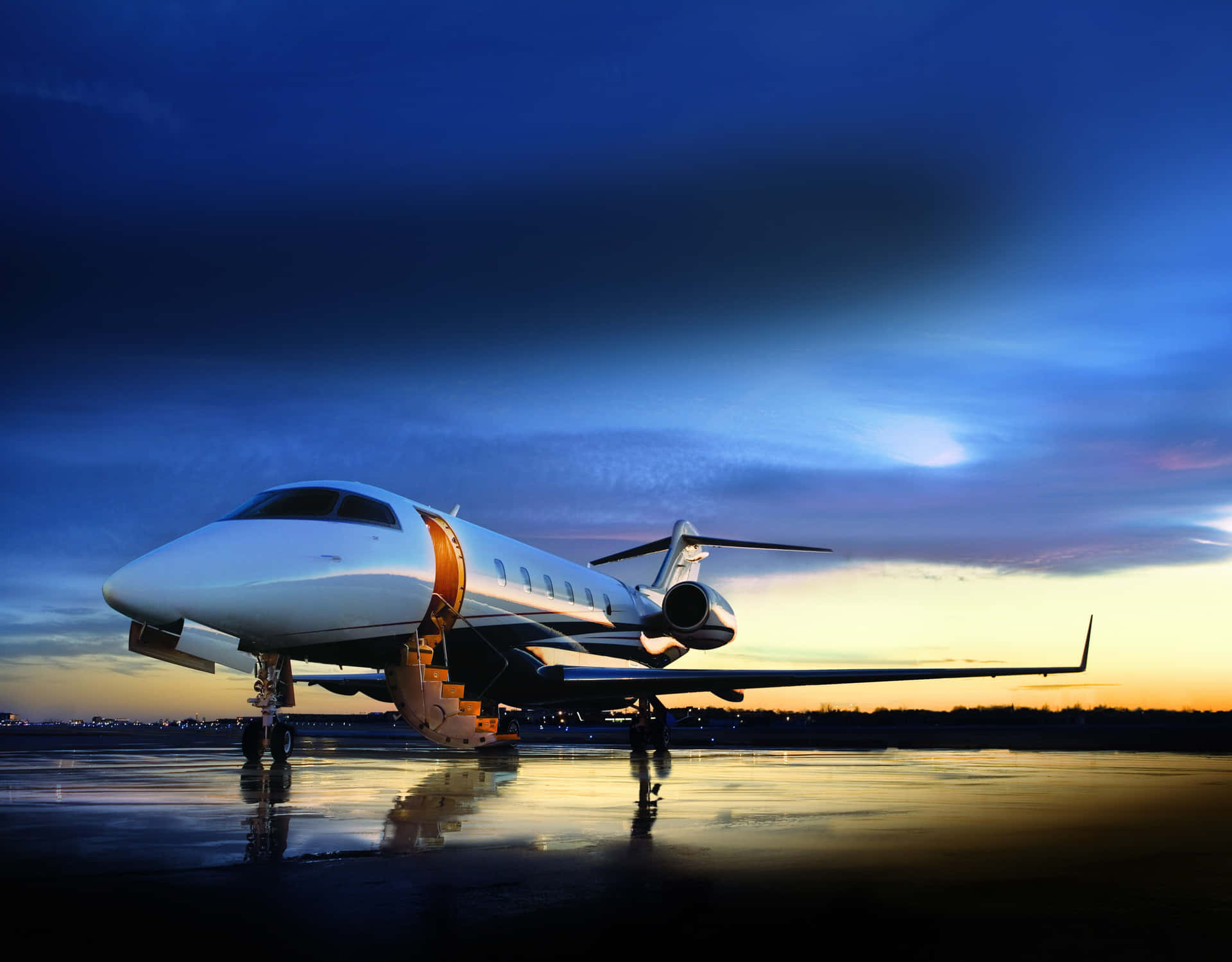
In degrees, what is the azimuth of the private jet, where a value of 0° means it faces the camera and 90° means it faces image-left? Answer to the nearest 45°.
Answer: approximately 45°
